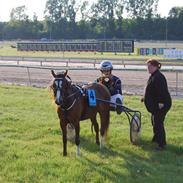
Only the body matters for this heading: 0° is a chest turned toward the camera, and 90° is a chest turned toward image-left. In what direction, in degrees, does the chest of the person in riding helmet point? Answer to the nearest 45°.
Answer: approximately 45°

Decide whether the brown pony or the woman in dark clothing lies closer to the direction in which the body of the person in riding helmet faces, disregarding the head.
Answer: the brown pony

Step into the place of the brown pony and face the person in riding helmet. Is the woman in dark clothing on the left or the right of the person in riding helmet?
right

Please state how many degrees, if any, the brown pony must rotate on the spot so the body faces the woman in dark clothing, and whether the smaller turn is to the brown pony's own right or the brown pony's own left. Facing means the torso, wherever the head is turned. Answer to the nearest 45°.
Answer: approximately 135° to the brown pony's own left

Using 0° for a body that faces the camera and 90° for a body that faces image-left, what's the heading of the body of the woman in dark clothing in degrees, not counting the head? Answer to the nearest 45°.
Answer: approximately 90°

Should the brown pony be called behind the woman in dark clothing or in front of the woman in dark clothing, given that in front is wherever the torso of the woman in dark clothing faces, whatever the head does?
in front

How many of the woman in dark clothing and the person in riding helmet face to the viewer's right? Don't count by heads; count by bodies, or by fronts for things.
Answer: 0

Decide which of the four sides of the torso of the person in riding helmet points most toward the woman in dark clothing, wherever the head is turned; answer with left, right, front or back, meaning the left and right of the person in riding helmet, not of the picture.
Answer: left

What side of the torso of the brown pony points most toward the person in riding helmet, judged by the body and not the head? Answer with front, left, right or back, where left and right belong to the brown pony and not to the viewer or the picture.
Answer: back
